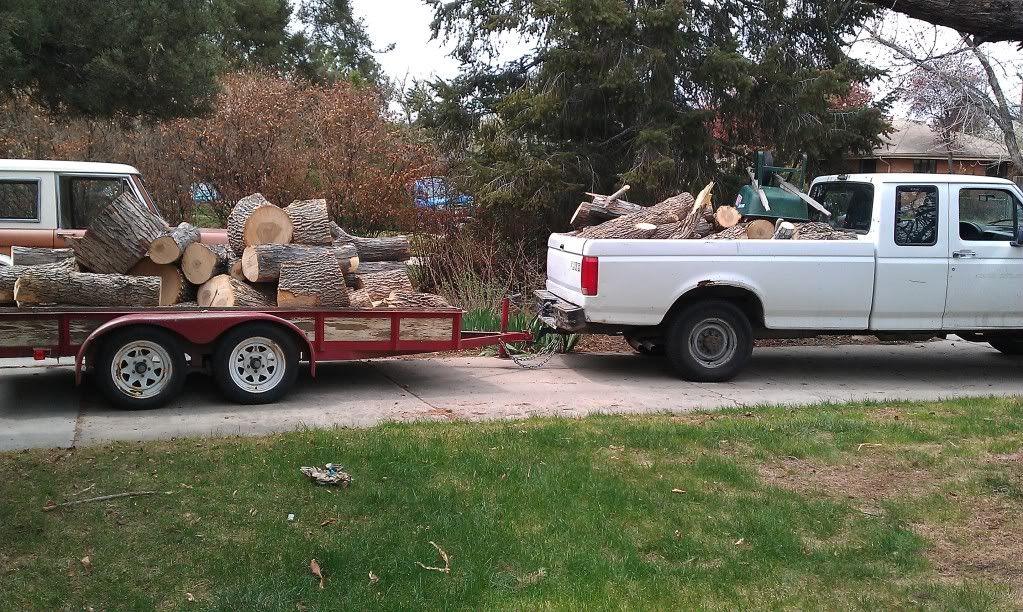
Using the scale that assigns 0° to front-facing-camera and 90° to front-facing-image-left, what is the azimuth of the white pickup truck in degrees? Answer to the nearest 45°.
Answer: approximately 270°

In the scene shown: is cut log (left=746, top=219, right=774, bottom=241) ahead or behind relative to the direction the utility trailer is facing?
ahead

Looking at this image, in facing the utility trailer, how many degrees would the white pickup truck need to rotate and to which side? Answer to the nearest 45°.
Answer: approximately 135° to its right

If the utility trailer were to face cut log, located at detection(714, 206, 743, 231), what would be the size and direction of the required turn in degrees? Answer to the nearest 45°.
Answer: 0° — it already faces it

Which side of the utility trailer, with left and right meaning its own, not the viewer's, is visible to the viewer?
right

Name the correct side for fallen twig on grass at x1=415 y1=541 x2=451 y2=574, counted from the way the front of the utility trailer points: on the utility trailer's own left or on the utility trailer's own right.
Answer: on the utility trailer's own right

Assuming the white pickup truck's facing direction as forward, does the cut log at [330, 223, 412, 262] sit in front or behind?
behind

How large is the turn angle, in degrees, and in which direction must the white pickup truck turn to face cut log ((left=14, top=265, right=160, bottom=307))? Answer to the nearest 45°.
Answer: approximately 135° to its right

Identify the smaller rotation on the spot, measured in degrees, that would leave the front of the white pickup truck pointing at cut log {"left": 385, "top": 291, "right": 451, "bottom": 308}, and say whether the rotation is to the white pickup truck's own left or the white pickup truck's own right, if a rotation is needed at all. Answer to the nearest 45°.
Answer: approximately 135° to the white pickup truck's own right
